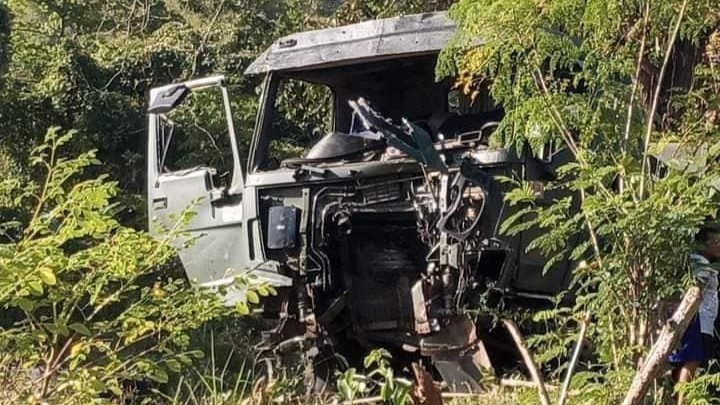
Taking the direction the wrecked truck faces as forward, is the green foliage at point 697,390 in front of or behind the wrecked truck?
in front

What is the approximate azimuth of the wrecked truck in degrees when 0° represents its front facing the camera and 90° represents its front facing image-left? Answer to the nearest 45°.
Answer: approximately 0°

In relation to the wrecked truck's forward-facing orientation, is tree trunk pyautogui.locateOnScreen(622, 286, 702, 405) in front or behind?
in front
